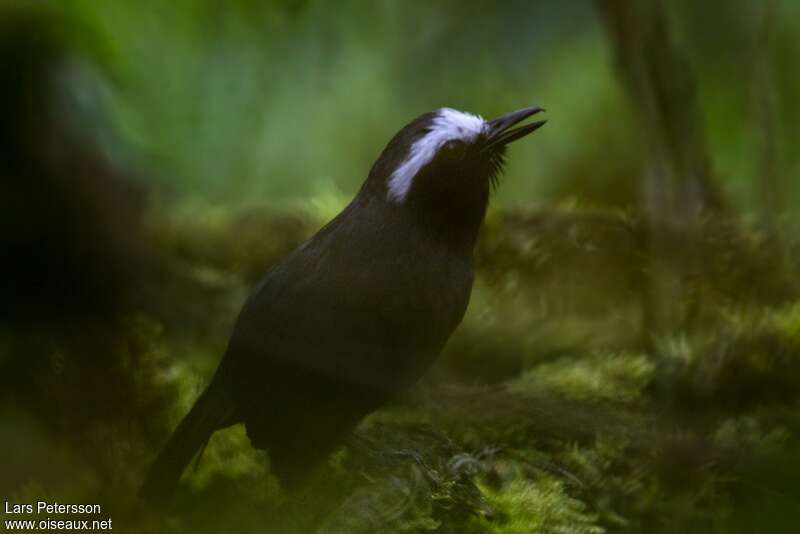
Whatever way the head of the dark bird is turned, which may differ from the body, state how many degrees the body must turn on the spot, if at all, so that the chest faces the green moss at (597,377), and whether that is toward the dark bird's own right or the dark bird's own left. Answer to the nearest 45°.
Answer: approximately 45° to the dark bird's own left

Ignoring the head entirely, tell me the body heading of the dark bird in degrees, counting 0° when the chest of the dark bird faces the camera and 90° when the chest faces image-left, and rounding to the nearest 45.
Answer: approximately 270°
